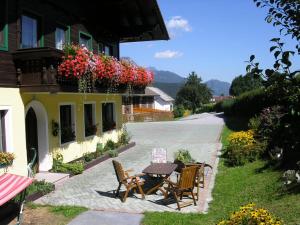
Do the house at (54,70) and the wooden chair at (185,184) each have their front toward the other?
yes

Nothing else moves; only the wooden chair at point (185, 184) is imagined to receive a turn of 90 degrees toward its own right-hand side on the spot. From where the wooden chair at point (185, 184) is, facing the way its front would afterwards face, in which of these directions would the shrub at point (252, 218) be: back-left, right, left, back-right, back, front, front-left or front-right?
back-right

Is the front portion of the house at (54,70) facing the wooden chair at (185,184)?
yes

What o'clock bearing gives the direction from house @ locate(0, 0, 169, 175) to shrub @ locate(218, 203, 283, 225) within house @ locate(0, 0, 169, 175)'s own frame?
The shrub is roughly at 1 o'clock from the house.

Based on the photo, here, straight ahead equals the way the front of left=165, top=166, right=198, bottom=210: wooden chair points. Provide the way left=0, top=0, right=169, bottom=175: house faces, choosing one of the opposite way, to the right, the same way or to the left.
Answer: the opposite way

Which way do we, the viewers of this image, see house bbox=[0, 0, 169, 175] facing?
facing the viewer and to the right of the viewer

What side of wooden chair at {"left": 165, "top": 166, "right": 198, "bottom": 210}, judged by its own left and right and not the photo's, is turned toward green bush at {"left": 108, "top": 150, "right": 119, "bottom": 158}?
front

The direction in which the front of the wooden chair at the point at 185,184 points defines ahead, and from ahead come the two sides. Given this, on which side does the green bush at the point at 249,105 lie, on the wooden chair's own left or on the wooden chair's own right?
on the wooden chair's own right

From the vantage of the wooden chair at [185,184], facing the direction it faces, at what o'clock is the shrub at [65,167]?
The shrub is roughly at 12 o'clock from the wooden chair.

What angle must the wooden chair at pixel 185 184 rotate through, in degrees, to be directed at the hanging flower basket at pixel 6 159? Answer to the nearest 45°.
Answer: approximately 45° to its left

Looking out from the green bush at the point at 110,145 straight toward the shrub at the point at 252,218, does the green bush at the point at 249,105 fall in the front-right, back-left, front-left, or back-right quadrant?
back-left

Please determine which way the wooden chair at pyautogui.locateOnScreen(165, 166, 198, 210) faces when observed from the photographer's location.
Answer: facing away from the viewer and to the left of the viewer

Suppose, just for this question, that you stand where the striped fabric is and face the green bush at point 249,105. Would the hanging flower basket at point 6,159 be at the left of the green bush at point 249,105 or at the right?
left
